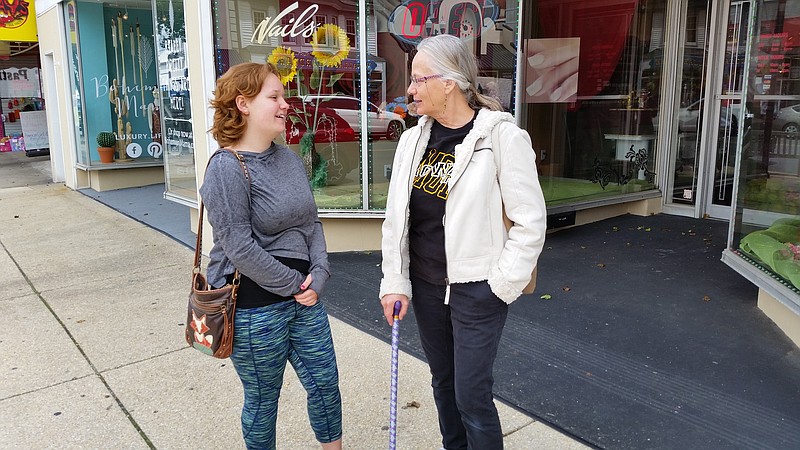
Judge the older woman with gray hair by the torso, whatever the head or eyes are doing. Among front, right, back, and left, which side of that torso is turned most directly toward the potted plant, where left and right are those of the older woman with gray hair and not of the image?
right

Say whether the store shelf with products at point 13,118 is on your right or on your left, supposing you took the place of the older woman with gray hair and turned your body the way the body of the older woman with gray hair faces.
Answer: on your right

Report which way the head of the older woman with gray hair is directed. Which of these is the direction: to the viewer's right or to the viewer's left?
to the viewer's left

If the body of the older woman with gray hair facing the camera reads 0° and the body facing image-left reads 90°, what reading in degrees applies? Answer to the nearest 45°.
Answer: approximately 45°
